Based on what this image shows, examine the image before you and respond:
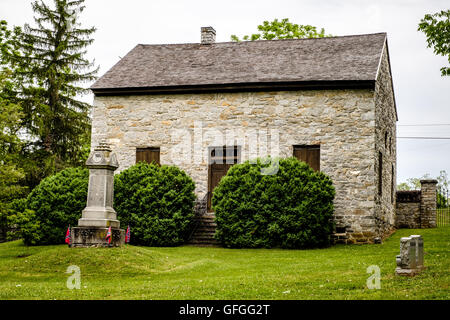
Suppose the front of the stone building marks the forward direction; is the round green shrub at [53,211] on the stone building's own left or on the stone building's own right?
on the stone building's own right

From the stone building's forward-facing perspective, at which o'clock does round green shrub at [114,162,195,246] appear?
The round green shrub is roughly at 2 o'clock from the stone building.

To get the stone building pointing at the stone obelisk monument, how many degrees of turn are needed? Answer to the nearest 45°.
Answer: approximately 45° to its right

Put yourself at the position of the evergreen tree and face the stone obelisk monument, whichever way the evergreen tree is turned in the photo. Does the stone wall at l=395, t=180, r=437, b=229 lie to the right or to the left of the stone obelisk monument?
left

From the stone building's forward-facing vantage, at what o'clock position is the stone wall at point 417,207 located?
The stone wall is roughly at 8 o'clock from the stone building.

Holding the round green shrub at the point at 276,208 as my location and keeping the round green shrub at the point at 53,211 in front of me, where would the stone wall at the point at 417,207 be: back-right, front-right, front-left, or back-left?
back-right

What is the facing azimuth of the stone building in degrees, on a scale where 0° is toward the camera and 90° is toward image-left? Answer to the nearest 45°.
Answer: approximately 0°

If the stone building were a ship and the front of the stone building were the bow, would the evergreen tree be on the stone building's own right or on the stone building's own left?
on the stone building's own right

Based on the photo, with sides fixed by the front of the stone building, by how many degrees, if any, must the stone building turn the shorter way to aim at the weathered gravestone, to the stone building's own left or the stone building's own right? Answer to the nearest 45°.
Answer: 0° — it already faces it

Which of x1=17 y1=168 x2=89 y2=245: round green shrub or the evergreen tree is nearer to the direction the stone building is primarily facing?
the round green shrub
